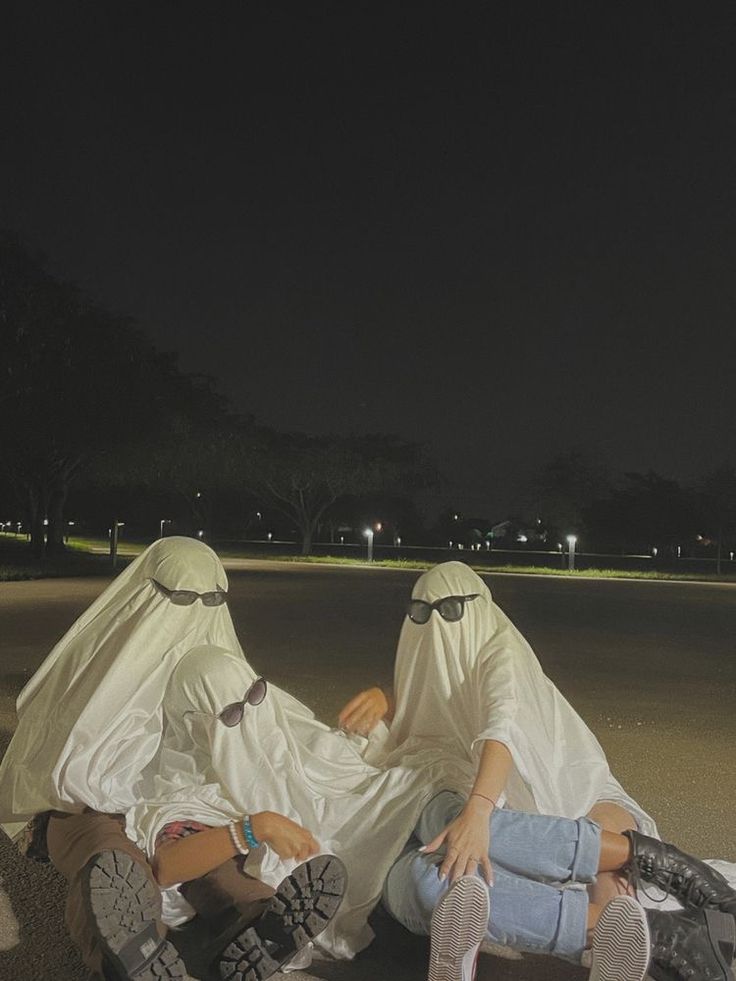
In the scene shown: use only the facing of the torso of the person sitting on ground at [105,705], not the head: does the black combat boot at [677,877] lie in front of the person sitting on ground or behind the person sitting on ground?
in front

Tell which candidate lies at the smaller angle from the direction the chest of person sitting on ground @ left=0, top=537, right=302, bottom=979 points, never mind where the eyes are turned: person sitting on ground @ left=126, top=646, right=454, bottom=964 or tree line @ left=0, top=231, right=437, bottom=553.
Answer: the person sitting on ground

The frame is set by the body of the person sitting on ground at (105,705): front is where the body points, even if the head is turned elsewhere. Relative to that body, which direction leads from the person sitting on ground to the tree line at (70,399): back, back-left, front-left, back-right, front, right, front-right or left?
back-left

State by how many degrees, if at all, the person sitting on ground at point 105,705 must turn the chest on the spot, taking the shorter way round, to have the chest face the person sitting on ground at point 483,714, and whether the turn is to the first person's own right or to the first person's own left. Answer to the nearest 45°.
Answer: approximately 45° to the first person's own left

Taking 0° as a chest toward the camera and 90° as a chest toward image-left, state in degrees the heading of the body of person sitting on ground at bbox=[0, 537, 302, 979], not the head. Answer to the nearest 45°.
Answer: approximately 315°
